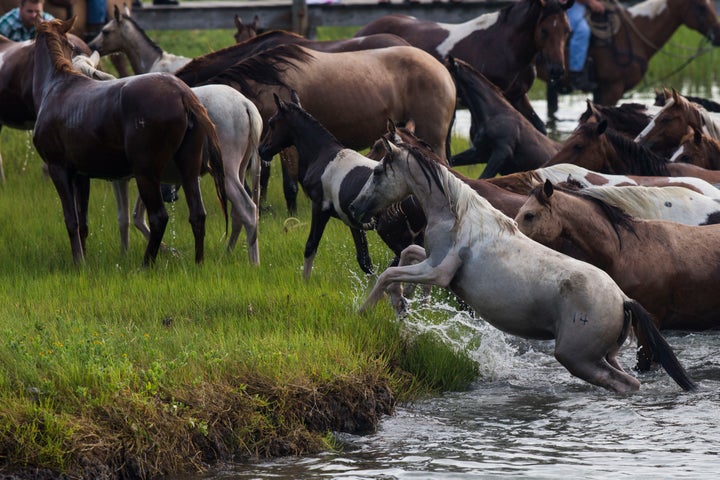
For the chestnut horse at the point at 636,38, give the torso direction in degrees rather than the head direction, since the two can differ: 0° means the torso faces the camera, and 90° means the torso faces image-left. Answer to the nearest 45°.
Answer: approximately 270°

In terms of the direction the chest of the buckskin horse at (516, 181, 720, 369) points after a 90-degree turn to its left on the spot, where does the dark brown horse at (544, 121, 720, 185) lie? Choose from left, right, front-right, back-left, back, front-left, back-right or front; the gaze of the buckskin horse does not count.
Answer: back

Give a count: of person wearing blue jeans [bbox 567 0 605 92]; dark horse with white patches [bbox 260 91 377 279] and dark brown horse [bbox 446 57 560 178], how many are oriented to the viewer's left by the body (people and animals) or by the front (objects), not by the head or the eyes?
2

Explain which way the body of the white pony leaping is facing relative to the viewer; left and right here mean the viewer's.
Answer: facing to the left of the viewer

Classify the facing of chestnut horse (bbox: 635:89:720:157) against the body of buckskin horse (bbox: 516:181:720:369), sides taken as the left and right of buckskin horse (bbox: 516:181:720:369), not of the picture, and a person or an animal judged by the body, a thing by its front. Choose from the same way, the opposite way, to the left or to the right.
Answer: the same way

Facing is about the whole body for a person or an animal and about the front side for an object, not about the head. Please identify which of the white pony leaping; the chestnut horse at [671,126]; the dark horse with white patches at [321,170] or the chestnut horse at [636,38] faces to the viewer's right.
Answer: the chestnut horse at [636,38]

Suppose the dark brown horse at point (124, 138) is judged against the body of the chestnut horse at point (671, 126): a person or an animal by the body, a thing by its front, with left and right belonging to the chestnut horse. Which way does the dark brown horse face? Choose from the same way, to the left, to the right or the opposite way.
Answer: the same way

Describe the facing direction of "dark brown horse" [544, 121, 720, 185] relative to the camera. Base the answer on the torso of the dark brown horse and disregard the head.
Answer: to the viewer's left

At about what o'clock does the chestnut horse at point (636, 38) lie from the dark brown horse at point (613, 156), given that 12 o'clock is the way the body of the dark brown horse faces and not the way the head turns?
The chestnut horse is roughly at 3 o'clock from the dark brown horse.

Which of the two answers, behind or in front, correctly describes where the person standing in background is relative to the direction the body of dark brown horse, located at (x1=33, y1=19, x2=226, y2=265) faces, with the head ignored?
in front

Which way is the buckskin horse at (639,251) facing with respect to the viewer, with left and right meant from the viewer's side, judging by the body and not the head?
facing to the left of the viewer

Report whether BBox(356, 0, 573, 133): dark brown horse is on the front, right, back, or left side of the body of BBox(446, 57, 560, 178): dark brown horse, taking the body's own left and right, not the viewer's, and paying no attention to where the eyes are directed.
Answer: right

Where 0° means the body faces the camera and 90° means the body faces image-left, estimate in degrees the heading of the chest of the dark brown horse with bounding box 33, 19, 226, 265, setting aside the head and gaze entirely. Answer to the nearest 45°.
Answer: approximately 135°

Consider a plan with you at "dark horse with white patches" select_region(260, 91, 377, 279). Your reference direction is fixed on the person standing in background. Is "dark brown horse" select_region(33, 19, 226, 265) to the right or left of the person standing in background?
left

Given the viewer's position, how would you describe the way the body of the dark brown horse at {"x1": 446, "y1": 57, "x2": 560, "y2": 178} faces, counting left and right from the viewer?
facing to the left of the viewer
